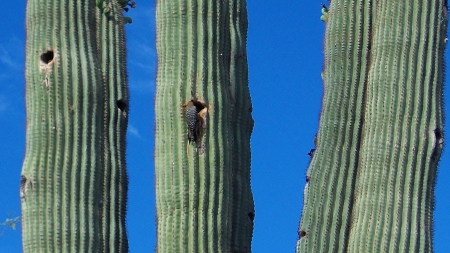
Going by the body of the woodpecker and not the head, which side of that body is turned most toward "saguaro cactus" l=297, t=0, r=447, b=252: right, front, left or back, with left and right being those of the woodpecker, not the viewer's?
right

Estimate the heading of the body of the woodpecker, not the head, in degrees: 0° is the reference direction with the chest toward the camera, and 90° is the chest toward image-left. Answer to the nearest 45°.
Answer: approximately 180°

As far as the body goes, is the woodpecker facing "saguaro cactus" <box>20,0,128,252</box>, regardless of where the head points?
no
